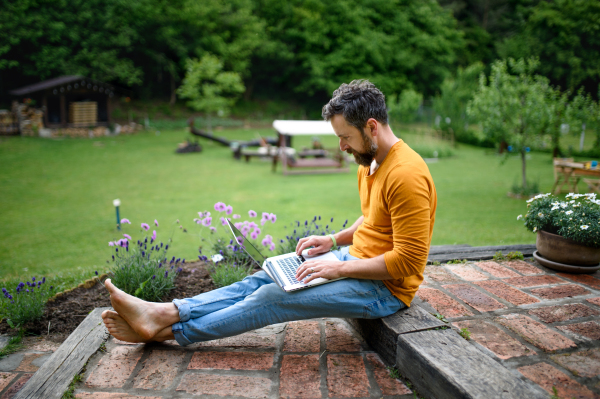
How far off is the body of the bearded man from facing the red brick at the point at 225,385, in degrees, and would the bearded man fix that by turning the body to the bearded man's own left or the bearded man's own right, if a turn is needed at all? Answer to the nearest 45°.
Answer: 0° — they already face it

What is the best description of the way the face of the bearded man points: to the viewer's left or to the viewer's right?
to the viewer's left

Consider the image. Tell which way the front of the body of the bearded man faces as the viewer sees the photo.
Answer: to the viewer's left

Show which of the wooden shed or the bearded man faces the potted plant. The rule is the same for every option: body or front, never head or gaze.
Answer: the wooden shed

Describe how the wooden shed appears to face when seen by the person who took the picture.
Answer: facing the viewer

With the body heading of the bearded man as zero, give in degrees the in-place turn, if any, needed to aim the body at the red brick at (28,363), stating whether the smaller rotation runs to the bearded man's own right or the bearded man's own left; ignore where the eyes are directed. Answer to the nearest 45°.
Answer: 0° — they already face it

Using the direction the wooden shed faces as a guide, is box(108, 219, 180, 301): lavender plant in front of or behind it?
in front

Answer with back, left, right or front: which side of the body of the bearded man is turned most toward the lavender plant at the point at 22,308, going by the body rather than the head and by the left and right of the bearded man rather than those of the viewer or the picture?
front

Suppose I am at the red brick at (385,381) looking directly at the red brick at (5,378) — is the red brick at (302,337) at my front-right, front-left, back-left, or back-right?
front-right

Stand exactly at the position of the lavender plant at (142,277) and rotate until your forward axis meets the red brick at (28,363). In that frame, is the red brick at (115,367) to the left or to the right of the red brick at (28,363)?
left

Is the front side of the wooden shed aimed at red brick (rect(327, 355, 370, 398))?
yes

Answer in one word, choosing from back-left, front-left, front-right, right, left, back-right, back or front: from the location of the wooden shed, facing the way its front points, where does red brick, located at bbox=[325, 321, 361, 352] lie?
front

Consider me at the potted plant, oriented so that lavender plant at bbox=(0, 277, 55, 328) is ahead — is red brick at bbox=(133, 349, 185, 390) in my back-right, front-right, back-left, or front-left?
front-left
